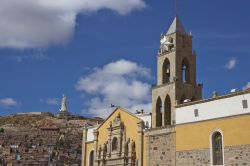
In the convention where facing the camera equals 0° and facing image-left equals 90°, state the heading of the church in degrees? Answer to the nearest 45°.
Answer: approximately 45°
